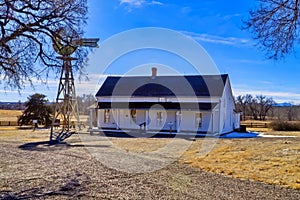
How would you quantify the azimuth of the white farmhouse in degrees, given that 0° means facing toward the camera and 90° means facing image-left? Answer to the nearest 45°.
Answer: approximately 0°

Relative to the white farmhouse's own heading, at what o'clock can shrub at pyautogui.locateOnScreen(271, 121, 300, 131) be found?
The shrub is roughly at 8 o'clock from the white farmhouse.
